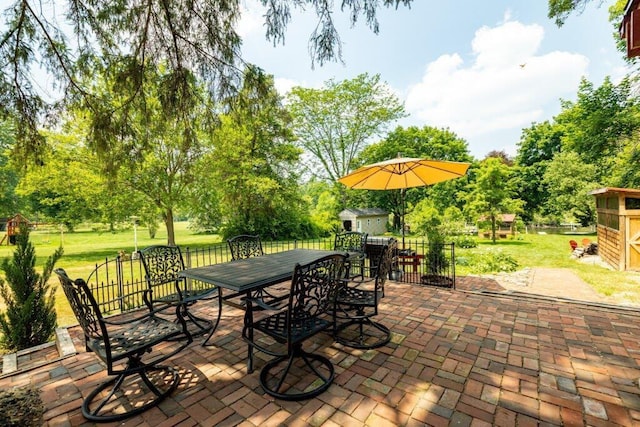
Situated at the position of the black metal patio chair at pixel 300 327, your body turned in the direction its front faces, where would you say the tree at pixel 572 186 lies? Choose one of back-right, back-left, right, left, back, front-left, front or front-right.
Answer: right

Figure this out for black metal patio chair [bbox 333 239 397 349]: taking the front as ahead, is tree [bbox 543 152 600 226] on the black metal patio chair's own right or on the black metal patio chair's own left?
on the black metal patio chair's own right

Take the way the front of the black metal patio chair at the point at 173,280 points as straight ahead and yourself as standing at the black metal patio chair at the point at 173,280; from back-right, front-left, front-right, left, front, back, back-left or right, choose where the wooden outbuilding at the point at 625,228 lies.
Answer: front-left

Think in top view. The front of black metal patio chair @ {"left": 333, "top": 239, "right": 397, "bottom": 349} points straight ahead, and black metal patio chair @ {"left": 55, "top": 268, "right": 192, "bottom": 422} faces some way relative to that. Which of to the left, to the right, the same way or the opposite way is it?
to the right

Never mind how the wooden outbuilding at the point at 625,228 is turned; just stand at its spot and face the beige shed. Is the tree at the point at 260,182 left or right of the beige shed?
left

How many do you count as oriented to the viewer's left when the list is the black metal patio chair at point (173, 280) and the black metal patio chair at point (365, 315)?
1

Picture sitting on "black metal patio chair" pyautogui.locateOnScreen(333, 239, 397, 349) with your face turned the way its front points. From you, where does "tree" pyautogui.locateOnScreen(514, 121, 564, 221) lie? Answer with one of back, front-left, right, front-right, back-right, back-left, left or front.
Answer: back-right

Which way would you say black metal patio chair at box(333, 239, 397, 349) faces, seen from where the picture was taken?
facing to the left of the viewer

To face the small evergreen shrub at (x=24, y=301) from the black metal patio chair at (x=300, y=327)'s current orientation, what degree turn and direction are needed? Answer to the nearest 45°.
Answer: approximately 45° to its left

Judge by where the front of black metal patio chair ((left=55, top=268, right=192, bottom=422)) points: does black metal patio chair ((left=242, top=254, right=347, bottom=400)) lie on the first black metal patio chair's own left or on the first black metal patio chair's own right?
on the first black metal patio chair's own right

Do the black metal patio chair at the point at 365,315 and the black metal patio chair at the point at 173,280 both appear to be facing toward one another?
yes

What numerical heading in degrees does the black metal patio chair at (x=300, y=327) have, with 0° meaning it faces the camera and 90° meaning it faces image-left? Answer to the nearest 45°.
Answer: approximately 135°

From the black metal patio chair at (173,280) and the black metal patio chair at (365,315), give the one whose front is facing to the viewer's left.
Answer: the black metal patio chair at (365,315)

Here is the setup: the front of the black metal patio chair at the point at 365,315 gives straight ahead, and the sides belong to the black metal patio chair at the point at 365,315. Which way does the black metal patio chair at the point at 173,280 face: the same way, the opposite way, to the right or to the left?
the opposite way
